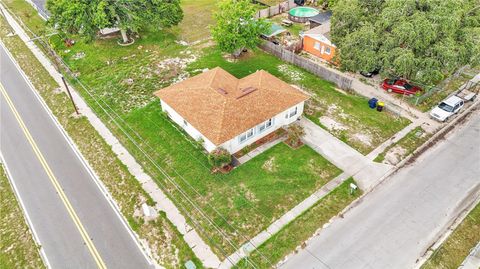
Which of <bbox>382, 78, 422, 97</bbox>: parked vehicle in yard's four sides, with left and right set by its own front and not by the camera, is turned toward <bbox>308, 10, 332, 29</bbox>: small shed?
back

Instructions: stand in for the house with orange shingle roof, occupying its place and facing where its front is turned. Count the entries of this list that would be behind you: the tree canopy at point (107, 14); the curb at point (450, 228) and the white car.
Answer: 1

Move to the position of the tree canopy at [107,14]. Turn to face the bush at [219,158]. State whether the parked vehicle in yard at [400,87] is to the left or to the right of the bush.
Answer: left

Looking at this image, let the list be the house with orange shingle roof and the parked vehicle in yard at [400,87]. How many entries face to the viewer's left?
0

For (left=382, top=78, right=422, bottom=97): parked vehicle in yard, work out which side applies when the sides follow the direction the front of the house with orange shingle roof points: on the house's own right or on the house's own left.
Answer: on the house's own left

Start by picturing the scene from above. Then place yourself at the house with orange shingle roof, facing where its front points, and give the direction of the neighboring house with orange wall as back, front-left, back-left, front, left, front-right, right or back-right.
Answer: left

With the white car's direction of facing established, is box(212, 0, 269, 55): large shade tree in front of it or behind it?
in front

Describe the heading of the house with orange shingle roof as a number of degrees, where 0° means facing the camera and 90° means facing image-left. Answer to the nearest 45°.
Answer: approximately 315°

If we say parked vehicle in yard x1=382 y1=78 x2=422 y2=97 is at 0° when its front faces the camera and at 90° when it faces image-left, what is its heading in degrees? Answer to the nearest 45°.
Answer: approximately 315°
